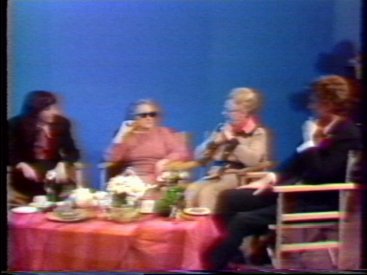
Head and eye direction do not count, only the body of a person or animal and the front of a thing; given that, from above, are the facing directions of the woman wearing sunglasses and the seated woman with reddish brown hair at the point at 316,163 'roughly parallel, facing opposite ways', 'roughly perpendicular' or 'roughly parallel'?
roughly perpendicular

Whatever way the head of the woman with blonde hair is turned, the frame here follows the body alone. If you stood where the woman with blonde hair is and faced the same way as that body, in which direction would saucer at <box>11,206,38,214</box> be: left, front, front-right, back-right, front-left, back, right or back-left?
front-right

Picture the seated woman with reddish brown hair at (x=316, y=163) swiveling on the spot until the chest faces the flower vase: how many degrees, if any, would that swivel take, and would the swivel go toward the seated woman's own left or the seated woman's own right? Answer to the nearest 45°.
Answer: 0° — they already face it

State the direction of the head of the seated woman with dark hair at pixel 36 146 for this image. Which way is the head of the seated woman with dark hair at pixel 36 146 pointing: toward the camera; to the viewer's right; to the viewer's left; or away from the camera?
to the viewer's right

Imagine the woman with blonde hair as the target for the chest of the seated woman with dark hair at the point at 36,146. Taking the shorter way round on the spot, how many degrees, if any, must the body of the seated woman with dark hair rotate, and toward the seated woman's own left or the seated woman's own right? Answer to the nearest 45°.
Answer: approximately 45° to the seated woman's own left

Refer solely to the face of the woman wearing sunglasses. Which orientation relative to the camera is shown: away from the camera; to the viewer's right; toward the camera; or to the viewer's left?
toward the camera

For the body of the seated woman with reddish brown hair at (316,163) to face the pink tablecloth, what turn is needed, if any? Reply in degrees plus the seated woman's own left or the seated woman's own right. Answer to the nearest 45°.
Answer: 0° — they already face it

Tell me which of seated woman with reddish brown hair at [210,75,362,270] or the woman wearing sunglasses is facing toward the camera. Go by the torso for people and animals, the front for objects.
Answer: the woman wearing sunglasses

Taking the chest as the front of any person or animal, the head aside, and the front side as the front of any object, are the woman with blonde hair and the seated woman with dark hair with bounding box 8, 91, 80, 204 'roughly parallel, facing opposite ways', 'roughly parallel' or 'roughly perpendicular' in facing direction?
roughly perpendicular

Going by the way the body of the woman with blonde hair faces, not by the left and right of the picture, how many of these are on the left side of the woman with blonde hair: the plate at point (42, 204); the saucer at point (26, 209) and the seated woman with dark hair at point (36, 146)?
0

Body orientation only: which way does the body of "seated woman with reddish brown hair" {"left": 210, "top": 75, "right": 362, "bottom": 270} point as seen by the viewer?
to the viewer's left

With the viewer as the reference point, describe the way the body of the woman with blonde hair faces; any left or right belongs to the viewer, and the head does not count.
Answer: facing the viewer and to the left of the viewer

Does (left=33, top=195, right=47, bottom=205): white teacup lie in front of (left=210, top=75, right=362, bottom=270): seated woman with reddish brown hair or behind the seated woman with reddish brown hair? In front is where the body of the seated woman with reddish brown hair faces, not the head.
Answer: in front

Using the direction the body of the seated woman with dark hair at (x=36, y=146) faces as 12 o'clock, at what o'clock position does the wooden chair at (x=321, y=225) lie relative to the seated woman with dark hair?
The wooden chair is roughly at 11 o'clock from the seated woman with dark hair.

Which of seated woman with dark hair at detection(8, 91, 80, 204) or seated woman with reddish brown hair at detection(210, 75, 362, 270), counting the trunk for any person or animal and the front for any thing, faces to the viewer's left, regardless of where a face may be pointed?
seated woman with reddish brown hair at detection(210, 75, 362, 270)

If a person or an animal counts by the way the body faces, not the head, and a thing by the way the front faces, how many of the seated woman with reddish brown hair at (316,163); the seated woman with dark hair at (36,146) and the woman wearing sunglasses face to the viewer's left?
1

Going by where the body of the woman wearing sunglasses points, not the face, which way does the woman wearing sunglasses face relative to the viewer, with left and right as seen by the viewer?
facing the viewer

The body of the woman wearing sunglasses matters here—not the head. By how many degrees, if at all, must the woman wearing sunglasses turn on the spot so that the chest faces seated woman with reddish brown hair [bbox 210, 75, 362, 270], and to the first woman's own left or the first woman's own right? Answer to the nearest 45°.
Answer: approximately 90° to the first woman's own left
